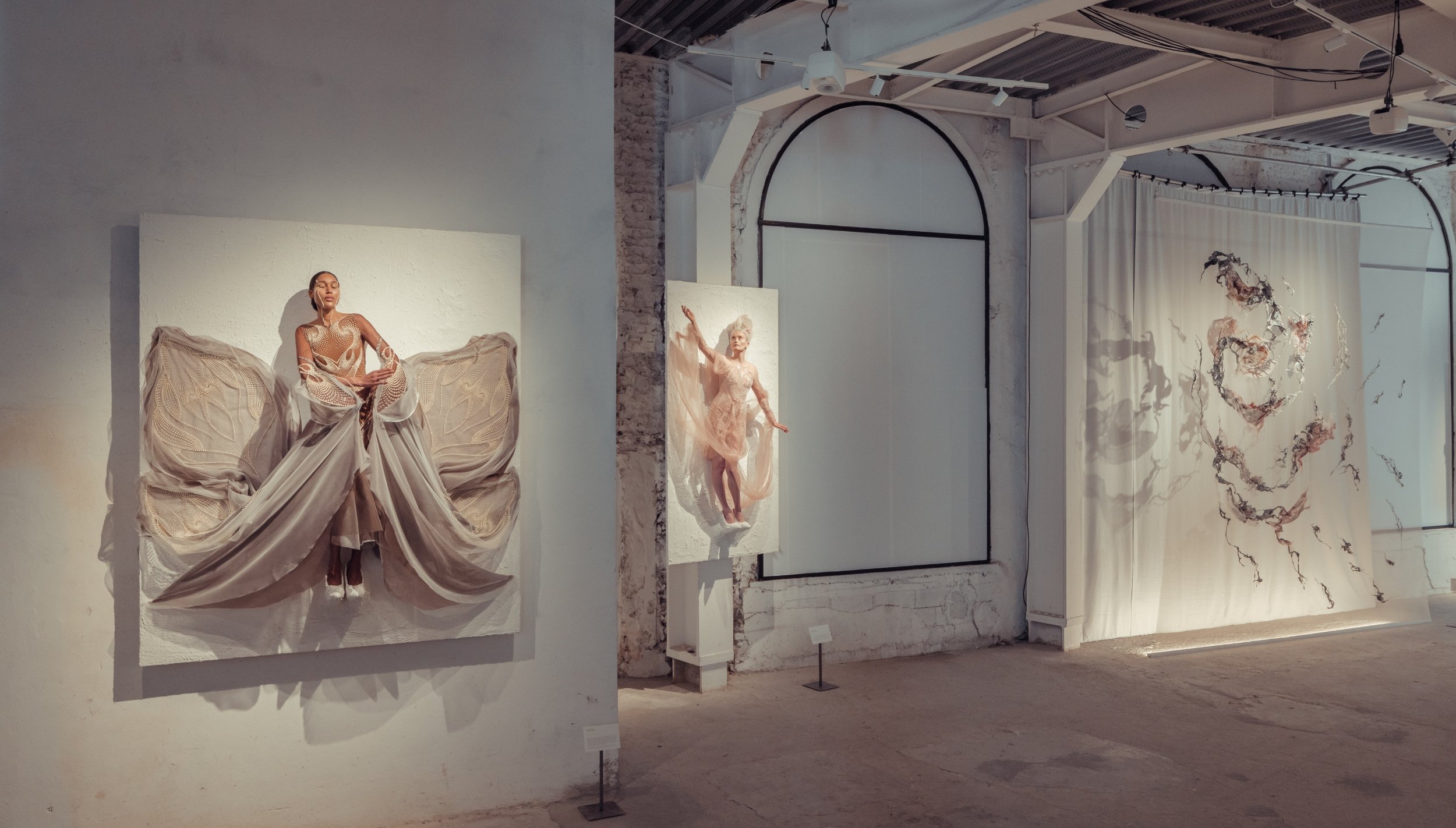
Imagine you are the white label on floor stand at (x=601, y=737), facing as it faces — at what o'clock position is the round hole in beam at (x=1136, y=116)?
The round hole in beam is roughly at 8 o'clock from the white label on floor stand.

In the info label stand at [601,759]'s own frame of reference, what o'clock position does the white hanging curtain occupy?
The white hanging curtain is roughly at 8 o'clock from the info label stand.

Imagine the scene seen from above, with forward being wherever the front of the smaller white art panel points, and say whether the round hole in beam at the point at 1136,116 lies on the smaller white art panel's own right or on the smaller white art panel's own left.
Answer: on the smaller white art panel's own left

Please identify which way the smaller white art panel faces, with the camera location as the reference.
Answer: facing the viewer and to the right of the viewer

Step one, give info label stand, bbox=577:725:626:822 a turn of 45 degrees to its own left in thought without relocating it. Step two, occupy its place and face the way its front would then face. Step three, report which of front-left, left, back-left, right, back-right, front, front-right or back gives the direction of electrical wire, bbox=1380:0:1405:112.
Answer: front-left

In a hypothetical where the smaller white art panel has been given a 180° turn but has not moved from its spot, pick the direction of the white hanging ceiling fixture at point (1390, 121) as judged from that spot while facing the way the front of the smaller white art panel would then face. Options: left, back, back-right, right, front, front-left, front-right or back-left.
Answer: back-right

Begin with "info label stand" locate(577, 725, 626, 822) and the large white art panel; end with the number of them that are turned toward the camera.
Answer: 2

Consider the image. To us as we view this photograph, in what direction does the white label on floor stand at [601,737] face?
facing the viewer

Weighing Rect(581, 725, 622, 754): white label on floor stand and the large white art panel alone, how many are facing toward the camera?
2
